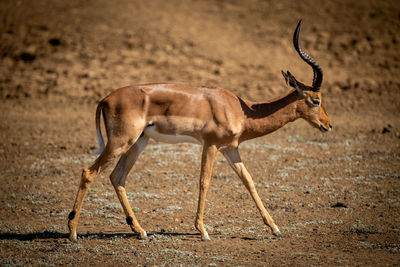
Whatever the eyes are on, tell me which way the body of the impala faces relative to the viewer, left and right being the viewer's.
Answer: facing to the right of the viewer
